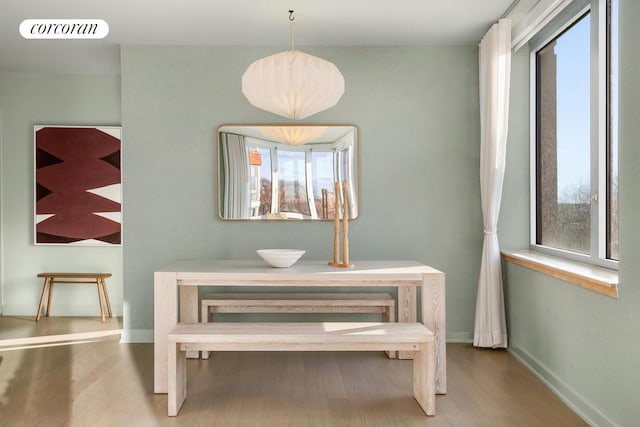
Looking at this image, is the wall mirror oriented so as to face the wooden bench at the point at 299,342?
yes

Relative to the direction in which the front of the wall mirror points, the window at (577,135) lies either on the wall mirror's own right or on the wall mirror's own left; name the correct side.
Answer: on the wall mirror's own left

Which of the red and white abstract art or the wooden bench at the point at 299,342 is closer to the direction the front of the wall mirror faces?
the wooden bench

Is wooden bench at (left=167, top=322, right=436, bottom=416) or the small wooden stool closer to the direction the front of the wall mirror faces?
the wooden bench

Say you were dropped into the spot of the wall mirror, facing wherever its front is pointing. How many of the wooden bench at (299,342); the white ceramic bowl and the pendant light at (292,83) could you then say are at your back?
0

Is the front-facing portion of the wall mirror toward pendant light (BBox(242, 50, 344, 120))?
yes

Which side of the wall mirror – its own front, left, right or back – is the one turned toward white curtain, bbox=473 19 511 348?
left

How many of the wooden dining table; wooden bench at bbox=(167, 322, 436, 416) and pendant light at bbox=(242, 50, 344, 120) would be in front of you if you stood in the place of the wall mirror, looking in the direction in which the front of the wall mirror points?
3

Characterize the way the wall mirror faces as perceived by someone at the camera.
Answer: facing the viewer

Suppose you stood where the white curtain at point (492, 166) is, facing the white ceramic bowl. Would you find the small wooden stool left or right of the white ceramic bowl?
right

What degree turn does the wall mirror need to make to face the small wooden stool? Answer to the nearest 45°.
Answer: approximately 135° to its right

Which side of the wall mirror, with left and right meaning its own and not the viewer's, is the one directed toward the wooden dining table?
front

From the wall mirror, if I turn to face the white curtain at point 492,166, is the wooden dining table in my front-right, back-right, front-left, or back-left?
front-right

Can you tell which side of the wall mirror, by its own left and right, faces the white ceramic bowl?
front
